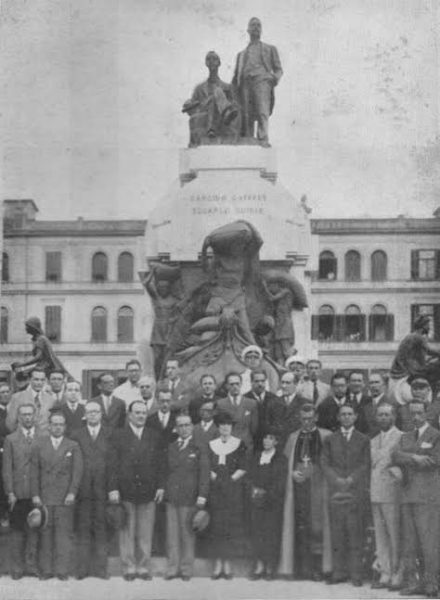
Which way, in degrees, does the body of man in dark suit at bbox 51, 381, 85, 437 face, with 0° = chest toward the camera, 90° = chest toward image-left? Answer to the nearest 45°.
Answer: approximately 0°

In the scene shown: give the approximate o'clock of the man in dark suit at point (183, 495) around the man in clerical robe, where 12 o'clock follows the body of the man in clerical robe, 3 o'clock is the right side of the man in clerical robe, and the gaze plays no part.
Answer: The man in dark suit is roughly at 3 o'clock from the man in clerical robe.

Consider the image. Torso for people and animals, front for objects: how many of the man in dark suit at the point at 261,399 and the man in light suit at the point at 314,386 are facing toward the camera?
2

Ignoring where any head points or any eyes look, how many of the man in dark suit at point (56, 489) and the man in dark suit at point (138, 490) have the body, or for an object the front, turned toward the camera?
2

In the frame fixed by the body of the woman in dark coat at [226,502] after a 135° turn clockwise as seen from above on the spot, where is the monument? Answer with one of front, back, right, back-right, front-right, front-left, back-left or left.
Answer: front-right
